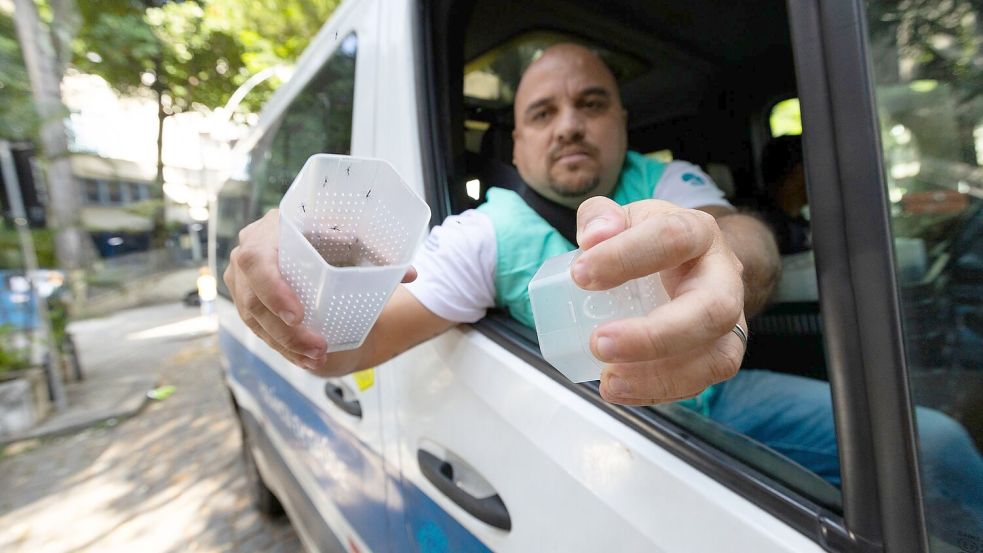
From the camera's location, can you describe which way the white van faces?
facing the viewer and to the right of the viewer

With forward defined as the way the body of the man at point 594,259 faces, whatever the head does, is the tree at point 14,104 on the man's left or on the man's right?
on the man's right

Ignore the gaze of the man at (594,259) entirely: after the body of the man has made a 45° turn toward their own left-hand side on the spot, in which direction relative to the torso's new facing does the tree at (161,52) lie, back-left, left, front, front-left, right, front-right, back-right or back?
back

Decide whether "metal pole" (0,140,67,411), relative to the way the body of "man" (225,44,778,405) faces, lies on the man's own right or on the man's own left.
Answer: on the man's own right

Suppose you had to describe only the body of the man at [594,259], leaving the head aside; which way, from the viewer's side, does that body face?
toward the camera
